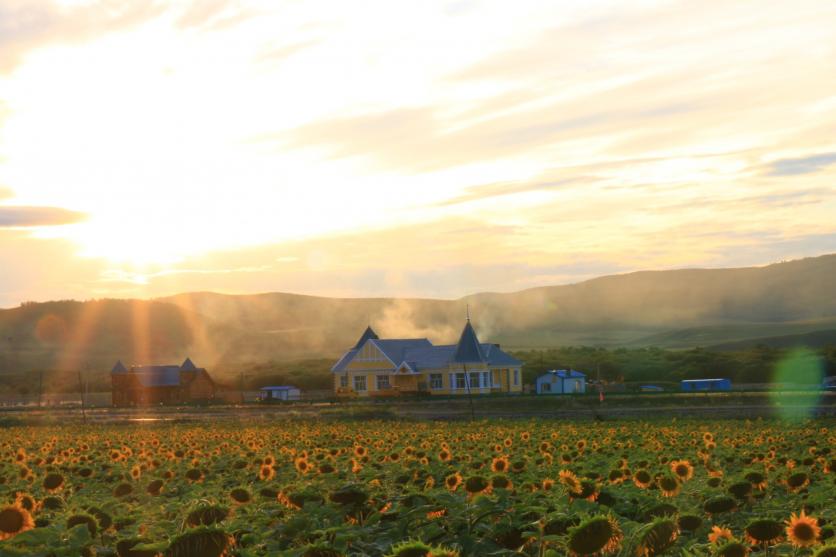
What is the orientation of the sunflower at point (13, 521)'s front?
toward the camera

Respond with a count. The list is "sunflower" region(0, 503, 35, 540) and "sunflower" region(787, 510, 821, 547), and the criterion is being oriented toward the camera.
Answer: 2

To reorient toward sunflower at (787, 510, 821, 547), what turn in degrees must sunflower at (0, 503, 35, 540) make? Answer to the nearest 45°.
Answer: approximately 45° to its left

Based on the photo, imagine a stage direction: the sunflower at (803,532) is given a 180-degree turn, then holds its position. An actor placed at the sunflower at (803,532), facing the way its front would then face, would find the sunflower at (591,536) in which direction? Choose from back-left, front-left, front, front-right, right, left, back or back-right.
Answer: back-left

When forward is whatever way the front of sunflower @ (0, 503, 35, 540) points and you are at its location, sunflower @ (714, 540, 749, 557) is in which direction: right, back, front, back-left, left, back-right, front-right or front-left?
front-left

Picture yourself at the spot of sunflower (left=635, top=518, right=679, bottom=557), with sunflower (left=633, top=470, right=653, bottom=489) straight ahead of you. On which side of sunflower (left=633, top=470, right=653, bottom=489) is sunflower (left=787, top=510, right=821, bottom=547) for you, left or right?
right

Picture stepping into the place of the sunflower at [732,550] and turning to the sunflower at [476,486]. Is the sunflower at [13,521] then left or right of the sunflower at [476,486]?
left

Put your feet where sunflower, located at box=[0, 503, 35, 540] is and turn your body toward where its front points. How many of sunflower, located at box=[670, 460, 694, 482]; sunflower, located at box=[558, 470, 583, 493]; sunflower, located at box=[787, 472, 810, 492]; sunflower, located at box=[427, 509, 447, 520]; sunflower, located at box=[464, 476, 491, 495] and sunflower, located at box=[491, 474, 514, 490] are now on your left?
6

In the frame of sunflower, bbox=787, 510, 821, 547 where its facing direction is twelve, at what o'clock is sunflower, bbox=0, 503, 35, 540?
sunflower, bbox=0, 503, 35, 540 is roughly at 3 o'clock from sunflower, bbox=787, 510, 821, 547.

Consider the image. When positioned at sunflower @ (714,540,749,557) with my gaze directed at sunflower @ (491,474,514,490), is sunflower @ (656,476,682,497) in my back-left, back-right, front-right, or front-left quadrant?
front-right

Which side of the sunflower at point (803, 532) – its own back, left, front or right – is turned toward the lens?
front

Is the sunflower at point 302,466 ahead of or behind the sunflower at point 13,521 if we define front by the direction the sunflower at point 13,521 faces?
behind

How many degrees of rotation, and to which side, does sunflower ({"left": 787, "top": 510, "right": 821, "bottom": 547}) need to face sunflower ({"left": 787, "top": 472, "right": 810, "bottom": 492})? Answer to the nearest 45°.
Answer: approximately 180°
